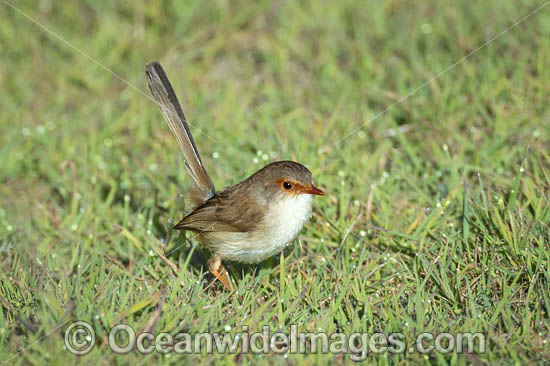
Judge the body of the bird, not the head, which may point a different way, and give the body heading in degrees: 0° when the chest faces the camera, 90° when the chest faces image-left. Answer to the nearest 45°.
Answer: approximately 270°
